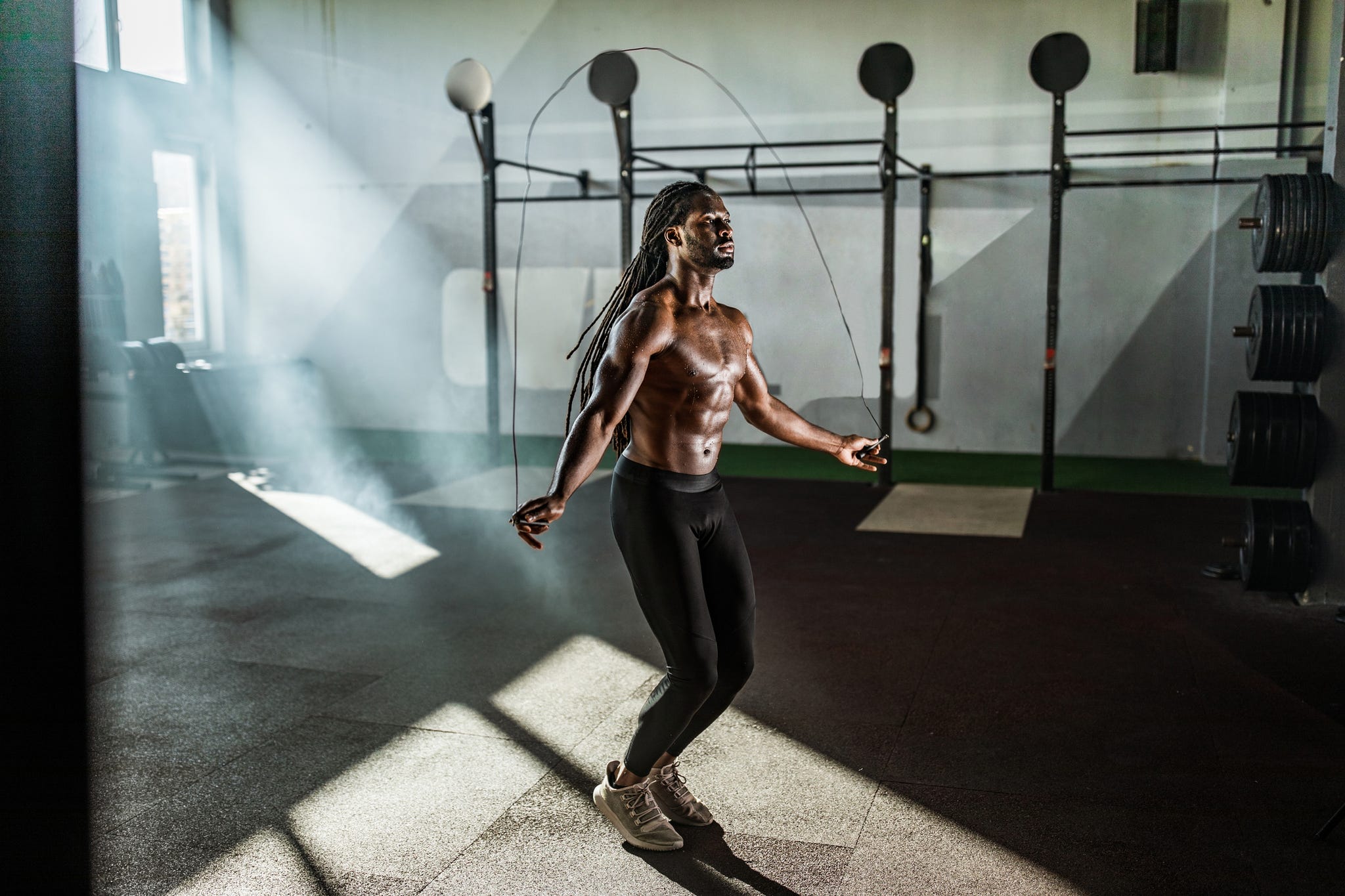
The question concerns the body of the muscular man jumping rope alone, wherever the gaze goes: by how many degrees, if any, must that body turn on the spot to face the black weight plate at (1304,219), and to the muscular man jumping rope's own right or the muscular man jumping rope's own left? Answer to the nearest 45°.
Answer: approximately 90° to the muscular man jumping rope's own left

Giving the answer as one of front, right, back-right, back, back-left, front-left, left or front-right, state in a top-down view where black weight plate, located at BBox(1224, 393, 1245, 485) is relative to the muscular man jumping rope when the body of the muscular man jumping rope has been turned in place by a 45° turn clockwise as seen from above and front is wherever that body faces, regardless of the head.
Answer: back-left

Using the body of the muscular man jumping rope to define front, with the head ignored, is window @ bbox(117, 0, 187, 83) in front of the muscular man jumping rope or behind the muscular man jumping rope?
behind

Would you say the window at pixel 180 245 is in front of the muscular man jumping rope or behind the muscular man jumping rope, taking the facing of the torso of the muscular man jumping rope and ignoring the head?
behind

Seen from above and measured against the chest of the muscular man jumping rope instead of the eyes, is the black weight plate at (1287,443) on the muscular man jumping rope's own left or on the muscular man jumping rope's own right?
on the muscular man jumping rope's own left

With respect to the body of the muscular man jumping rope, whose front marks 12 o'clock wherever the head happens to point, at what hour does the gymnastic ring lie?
The gymnastic ring is roughly at 8 o'clock from the muscular man jumping rope.

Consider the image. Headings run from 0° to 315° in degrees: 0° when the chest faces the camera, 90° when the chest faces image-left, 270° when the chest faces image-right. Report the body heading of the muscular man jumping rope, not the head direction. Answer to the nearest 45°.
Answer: approximately 315°

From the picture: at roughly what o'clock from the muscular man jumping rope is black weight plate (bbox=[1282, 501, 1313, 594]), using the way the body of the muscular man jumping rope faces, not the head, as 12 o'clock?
The black weight plate is roughly at 9 o'clock from the muscular man jumping rope.

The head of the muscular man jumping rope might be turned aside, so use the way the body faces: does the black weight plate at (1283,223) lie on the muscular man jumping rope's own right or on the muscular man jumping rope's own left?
on the muscular man jumping rope's own left

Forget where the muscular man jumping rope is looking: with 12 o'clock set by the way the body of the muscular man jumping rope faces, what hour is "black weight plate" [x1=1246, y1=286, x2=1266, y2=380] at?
The black weight plate is roughly at 9 o'clock from the muscular man jumping rope.

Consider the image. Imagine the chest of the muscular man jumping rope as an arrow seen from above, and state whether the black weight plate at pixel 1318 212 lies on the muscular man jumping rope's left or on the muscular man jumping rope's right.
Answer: on the muscular man jumping rope's left

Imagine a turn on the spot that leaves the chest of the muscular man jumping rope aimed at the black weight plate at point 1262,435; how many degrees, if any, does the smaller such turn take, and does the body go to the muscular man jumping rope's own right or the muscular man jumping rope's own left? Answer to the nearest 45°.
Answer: approximately 90° to the muscular man jumping rope's own left
